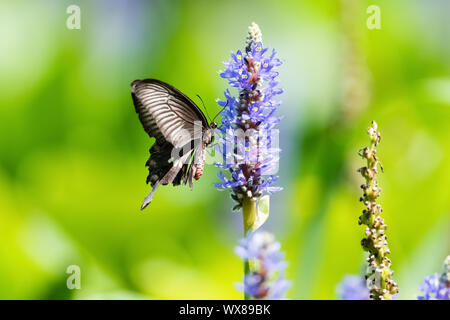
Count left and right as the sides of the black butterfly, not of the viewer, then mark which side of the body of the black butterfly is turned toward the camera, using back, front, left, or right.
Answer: right
